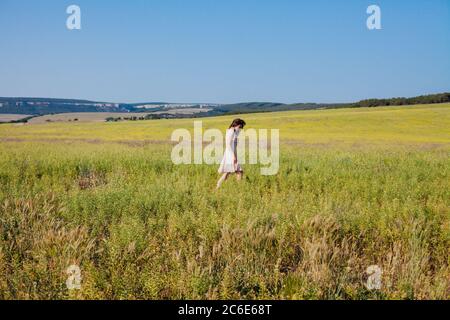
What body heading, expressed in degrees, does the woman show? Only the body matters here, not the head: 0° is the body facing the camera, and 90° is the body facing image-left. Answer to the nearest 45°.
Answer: approximately 270°
